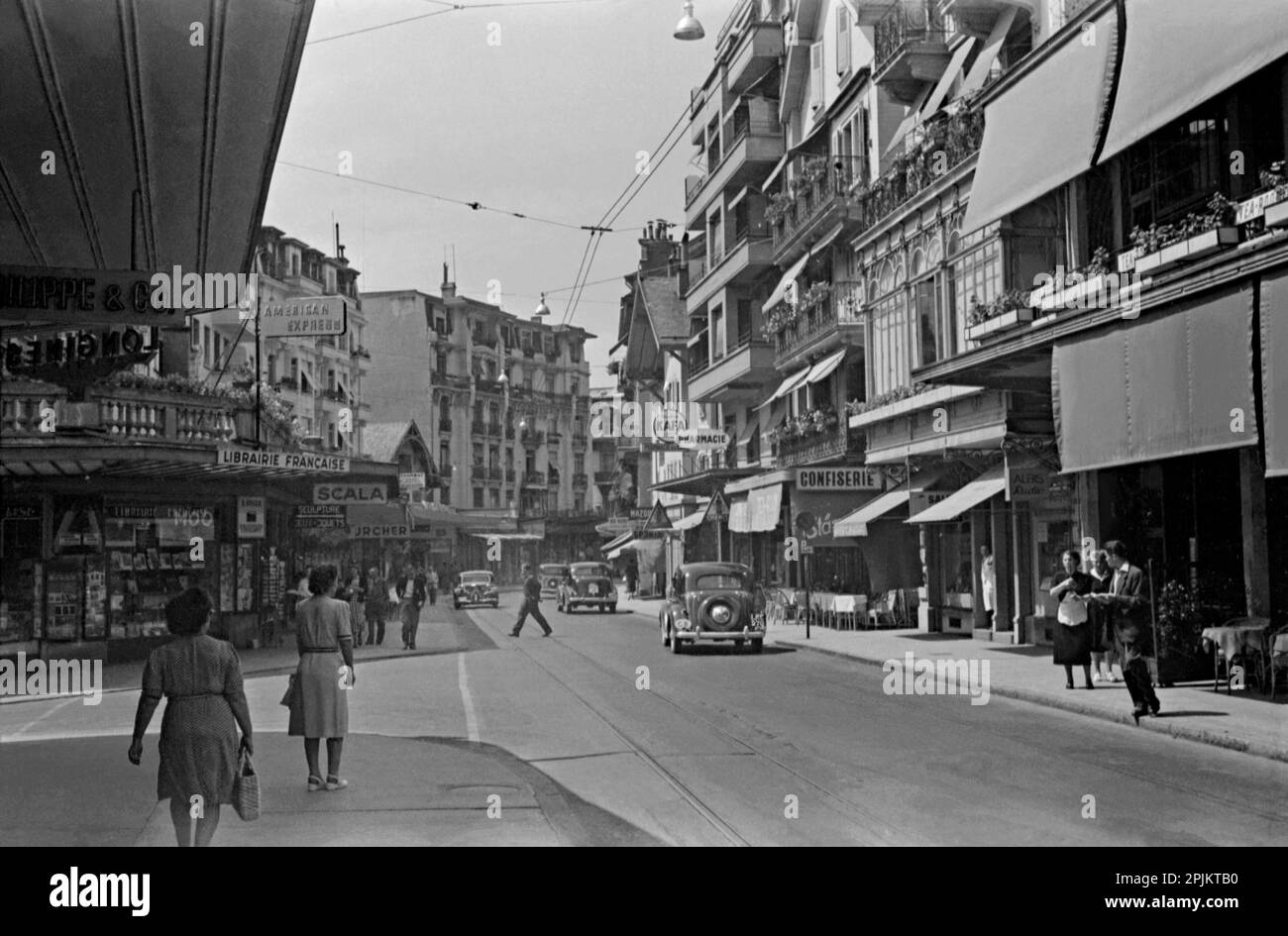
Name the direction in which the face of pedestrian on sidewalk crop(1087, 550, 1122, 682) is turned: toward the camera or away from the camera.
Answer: toward the camera

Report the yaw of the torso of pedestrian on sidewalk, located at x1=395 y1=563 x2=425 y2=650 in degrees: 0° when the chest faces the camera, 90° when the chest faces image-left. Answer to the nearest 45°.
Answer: approximately 0°

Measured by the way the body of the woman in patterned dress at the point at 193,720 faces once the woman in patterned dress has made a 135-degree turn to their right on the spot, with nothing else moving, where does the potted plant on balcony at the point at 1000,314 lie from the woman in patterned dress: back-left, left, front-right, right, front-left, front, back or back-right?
left

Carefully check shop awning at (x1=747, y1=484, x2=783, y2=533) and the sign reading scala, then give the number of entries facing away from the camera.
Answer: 0

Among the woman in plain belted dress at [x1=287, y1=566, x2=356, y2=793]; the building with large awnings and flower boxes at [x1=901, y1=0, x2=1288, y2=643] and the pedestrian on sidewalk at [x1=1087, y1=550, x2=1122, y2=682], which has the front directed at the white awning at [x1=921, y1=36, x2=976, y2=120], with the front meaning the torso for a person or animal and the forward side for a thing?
the woman in plain belted dress

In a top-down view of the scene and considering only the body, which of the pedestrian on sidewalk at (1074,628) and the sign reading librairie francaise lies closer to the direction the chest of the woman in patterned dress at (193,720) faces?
the sign reading librairie francaise

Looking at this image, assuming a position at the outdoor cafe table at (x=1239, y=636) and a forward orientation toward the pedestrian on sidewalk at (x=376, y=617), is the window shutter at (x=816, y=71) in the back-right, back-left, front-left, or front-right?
front-right

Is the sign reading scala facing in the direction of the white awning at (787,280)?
no

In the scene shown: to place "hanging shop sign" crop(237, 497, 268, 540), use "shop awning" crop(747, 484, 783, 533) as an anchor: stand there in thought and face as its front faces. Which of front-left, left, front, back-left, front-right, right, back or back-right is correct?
front

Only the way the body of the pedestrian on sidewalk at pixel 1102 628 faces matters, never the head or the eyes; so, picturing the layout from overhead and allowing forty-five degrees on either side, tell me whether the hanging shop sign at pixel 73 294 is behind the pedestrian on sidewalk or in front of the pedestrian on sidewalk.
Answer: in front

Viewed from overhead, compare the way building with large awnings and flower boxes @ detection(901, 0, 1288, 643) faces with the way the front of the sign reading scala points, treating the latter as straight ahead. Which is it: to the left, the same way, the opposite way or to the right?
to the right

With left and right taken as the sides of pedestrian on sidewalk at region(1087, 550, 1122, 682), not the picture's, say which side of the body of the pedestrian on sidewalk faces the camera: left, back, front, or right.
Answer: front

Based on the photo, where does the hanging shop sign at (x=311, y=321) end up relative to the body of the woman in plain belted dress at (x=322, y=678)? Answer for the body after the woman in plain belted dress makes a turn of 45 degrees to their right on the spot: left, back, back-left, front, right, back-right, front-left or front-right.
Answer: left

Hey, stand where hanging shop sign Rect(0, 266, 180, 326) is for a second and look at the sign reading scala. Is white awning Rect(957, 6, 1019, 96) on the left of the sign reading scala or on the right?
right

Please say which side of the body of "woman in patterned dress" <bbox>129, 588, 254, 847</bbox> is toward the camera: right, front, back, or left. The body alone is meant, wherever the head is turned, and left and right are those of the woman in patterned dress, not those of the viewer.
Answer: back

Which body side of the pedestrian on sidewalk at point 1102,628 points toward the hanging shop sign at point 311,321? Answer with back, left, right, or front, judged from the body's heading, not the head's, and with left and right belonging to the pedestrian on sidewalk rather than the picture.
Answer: right
